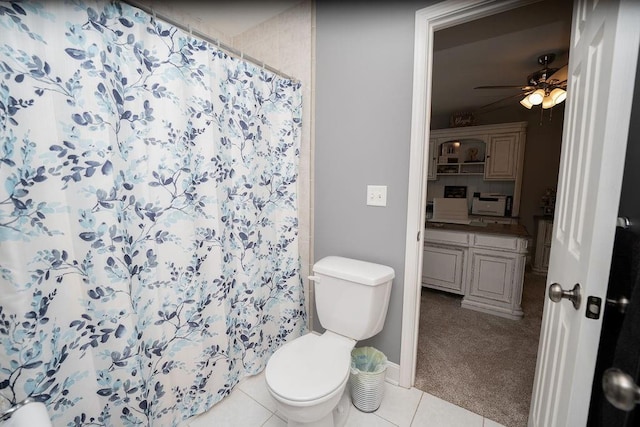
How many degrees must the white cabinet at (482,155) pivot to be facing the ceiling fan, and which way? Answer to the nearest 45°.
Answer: approximately 45° to its left

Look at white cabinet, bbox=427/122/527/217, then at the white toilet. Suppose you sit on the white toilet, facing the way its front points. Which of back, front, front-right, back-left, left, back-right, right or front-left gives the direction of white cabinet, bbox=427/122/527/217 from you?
back

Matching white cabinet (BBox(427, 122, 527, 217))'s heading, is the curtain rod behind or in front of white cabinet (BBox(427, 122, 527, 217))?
in front

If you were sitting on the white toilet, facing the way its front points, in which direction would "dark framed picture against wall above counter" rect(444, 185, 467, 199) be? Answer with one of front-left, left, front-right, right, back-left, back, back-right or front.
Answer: back

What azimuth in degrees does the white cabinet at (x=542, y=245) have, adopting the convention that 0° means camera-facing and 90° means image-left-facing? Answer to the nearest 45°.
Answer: approximately 45°

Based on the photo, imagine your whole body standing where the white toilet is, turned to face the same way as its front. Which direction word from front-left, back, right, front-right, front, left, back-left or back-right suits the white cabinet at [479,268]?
back

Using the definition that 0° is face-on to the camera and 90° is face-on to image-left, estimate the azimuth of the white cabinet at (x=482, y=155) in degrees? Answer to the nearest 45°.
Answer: approximately 45°

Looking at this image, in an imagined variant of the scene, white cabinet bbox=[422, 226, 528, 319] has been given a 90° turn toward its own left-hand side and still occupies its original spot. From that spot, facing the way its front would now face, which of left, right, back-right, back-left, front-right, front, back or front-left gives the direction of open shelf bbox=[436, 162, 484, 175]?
back-left

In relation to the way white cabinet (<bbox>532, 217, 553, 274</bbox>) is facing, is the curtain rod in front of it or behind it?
in front

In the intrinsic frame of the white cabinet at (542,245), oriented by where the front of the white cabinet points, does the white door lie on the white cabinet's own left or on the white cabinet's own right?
on the white cabinet's own left

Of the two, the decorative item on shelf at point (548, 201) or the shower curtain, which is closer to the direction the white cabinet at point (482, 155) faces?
the shower curtain

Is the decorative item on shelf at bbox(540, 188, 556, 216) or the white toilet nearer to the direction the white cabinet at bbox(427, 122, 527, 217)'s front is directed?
the white toilet
